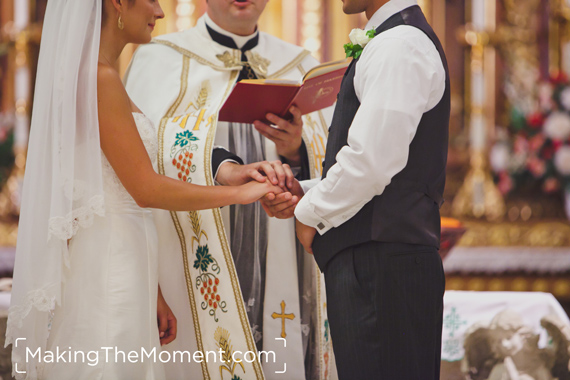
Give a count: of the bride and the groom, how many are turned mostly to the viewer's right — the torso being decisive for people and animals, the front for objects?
1

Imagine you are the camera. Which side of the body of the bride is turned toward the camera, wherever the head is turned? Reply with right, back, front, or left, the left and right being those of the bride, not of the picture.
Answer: right

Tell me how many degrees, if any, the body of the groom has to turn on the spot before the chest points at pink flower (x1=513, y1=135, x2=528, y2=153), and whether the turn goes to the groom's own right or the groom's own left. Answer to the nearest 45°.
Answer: approximately 90° to the groom's own right

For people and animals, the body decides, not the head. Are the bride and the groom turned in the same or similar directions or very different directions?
very different directions

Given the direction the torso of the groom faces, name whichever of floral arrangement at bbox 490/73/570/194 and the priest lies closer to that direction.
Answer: the priest

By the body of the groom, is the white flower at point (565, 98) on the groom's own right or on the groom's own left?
on the groom's own right

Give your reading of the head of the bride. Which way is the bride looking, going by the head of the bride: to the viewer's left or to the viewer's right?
to the viewer's right

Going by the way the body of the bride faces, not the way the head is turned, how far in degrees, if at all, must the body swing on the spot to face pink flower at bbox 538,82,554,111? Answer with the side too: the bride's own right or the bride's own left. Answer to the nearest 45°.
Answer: approximately 45° to the bride's own left

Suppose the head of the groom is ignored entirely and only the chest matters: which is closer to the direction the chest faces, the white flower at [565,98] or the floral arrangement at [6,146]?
the floral arrangement

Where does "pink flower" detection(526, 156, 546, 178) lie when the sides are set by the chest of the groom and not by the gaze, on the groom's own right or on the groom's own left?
on the groom's own right

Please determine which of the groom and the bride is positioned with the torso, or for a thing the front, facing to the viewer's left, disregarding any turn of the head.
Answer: the groom

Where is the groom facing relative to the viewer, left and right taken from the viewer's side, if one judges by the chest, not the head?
facing to the left of the viewer

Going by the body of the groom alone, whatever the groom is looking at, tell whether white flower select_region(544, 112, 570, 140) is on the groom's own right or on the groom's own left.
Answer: on the groom's own right
